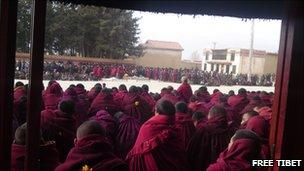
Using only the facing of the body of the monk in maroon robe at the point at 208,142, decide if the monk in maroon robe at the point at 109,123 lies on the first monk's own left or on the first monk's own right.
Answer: on the first monk's own left

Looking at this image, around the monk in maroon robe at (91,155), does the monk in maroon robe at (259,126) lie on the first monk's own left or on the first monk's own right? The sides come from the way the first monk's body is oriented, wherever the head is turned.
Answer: on the first monk's own right

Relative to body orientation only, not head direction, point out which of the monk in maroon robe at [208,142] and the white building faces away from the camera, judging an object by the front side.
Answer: the monk in maroon robe

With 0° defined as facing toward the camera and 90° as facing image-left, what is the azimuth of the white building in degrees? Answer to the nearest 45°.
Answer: approximately 45°

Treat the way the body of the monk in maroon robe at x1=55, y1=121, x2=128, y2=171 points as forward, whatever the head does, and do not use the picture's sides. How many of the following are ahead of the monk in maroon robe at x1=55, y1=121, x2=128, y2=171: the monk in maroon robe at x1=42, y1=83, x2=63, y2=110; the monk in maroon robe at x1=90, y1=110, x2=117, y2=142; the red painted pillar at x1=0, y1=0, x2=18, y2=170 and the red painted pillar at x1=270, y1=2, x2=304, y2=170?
2

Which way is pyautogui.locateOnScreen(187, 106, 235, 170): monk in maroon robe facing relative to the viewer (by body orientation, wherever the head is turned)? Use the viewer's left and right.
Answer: facing away from the viewer

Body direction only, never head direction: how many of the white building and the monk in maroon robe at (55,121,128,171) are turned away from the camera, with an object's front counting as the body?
1

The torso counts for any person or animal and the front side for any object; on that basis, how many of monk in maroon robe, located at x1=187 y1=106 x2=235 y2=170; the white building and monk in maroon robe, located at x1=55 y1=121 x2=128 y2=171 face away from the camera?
2

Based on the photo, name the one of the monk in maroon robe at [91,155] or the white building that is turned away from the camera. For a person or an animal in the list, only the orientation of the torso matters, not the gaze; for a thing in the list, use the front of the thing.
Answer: the monk in maroon robe

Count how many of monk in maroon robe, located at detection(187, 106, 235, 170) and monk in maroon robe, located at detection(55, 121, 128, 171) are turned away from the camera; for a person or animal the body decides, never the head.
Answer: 2

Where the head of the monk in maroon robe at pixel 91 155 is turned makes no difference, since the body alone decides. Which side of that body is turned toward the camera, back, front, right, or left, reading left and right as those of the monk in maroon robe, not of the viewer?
back

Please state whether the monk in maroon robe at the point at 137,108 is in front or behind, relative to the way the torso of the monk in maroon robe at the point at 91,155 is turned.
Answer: in front

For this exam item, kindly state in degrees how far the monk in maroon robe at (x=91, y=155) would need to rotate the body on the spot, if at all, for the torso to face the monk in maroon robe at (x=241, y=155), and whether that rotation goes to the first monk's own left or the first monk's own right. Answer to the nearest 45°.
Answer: approximately 90° to the first monk's own right
